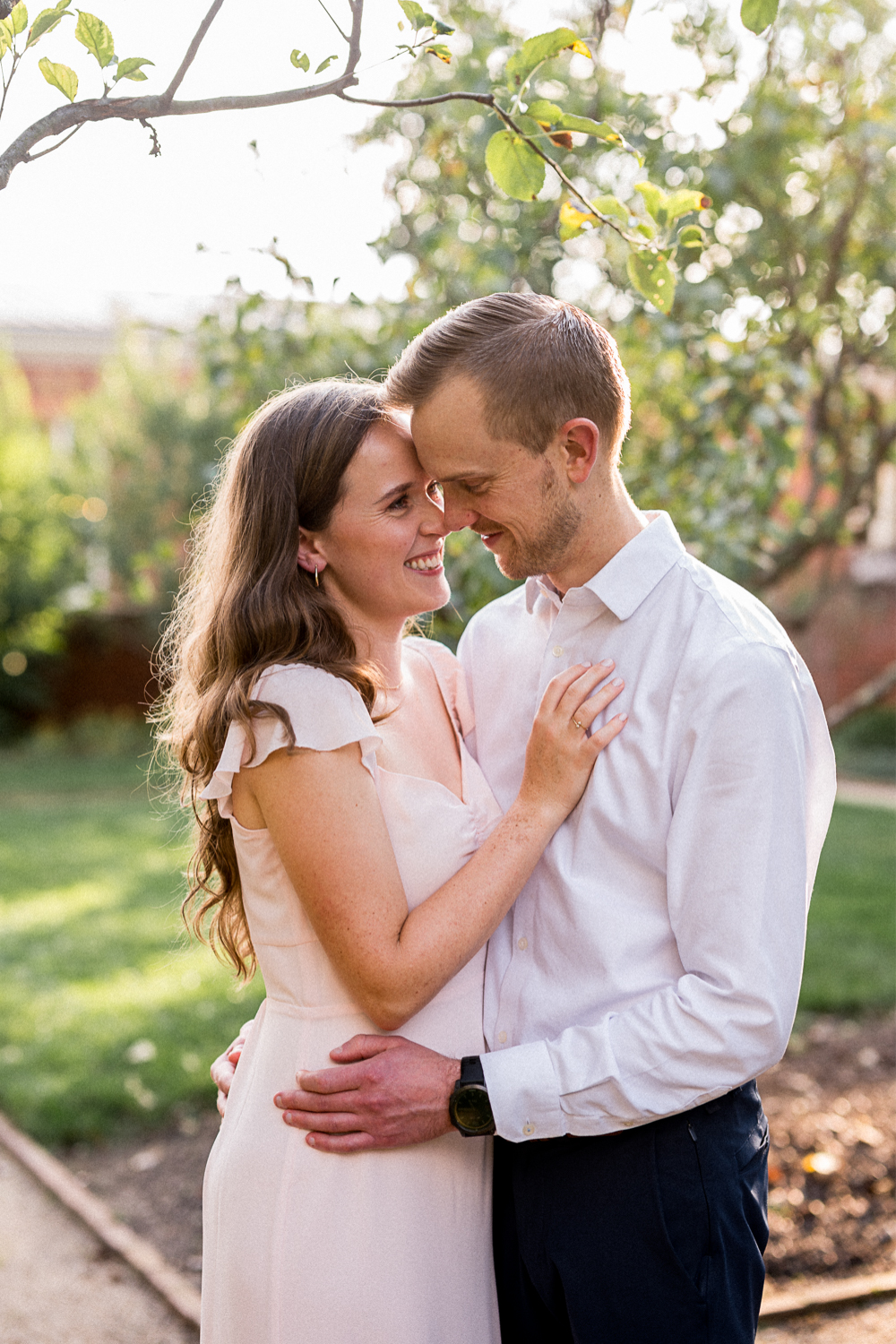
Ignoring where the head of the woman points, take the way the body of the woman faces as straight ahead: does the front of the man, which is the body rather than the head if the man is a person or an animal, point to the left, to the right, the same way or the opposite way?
to the right

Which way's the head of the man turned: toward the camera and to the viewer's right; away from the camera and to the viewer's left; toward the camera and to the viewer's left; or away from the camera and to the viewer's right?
toward the camera and to the viewer's left

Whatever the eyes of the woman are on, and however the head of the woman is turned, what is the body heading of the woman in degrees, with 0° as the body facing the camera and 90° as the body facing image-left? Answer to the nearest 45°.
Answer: approximately 315°

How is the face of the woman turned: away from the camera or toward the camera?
toward the camera

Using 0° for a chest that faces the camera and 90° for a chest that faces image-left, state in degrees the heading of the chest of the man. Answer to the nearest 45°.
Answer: approximately 45°

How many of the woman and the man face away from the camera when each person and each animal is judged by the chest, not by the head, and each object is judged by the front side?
0
